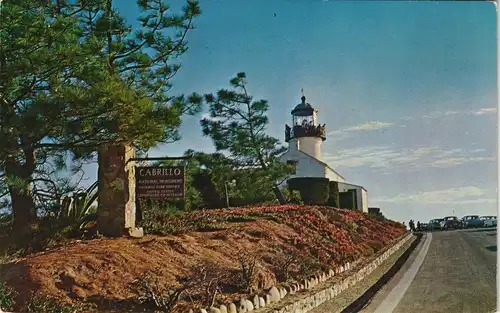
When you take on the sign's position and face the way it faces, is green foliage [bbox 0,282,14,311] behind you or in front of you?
in front

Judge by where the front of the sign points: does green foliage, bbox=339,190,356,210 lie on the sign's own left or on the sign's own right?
on the sign's own left

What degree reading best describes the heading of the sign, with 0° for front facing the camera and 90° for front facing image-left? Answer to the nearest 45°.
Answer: approximately 0°

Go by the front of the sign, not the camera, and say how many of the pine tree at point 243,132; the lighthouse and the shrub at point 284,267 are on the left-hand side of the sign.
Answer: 3

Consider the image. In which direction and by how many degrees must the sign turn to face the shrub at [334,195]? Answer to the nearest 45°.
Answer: approximately 135° to its left

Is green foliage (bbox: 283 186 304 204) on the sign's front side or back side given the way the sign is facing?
on the back side

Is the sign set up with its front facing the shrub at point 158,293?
yes

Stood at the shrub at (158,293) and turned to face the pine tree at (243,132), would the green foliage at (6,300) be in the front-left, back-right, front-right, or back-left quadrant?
back-left

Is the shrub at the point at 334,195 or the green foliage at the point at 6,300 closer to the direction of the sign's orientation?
the green foliage

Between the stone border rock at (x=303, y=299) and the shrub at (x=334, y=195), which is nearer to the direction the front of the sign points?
the stone border rock

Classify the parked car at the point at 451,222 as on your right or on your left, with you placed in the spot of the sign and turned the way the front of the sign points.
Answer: on your left
